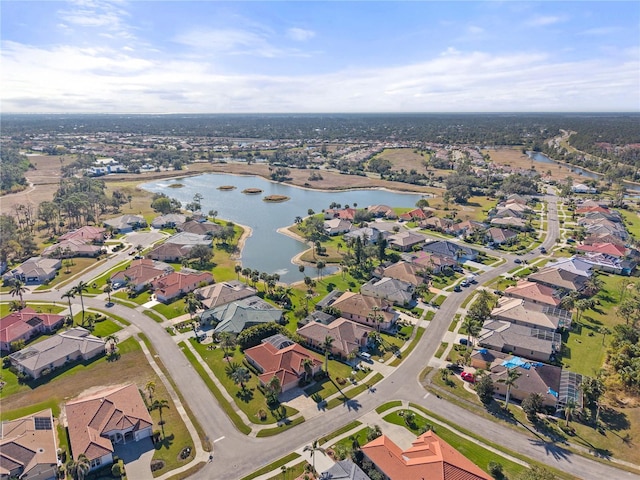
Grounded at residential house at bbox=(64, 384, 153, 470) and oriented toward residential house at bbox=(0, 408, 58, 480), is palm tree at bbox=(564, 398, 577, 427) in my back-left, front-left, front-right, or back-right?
back-left

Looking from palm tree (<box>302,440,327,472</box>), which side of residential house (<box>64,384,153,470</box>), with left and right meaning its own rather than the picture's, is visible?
front

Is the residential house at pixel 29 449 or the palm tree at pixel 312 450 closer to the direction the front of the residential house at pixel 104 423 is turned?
the palm tree

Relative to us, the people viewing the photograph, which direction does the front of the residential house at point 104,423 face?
facing the viewer and to the right of the viewer

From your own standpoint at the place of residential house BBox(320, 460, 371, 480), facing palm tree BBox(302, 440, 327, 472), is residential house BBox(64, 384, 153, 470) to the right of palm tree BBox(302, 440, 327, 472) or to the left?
left

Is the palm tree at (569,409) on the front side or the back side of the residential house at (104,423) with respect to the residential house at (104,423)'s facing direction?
on the front side

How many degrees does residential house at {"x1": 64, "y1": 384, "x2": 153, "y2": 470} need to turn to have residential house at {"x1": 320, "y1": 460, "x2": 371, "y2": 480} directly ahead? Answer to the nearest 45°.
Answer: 0° — it already faces it
